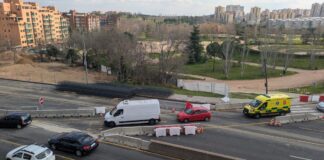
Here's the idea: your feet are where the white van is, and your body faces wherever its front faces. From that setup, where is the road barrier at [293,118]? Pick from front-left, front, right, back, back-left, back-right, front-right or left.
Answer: back

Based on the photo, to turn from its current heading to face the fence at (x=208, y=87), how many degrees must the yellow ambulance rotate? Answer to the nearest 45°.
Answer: approximately 90° to its right

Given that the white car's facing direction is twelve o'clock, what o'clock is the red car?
The red car is roughly at 4 o'clock from the white car.

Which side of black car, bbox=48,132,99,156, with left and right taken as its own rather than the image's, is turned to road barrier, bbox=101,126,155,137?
right

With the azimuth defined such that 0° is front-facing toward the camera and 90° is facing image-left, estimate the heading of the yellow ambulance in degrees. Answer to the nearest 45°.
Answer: approximately 45°

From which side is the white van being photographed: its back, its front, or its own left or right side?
left

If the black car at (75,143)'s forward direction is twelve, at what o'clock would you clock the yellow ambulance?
The yellow ambulance is roughly at 4 o'clock from the black car.

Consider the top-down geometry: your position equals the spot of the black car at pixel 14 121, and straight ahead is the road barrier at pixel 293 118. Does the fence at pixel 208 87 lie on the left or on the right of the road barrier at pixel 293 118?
left

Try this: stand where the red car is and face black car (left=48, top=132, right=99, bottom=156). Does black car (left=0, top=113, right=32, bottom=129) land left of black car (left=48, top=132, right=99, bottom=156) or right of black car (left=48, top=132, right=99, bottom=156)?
right

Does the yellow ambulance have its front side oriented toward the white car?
yes
